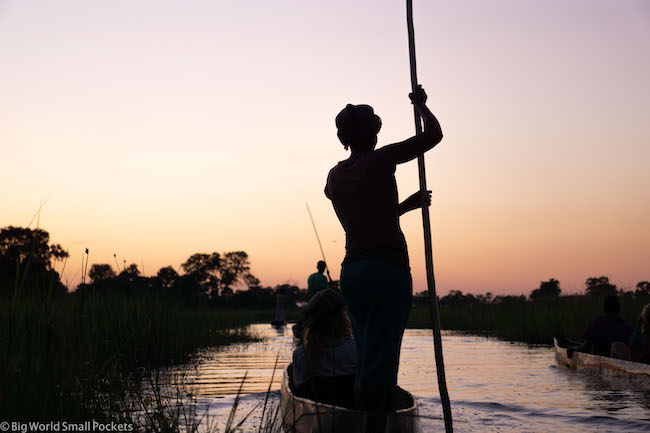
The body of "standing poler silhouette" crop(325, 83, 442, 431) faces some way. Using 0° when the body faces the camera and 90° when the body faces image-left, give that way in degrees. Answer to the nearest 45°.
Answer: approximately 225°

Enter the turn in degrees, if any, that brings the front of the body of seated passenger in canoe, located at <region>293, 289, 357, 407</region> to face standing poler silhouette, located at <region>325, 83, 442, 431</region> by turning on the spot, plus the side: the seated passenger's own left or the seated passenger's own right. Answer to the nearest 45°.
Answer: approximately 180°

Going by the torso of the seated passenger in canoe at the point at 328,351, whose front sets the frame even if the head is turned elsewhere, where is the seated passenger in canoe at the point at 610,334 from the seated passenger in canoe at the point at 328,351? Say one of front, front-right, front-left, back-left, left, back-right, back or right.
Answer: front-right

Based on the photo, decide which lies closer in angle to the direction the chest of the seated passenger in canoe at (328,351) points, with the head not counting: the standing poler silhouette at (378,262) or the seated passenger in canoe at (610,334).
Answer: the seated passenger in canoe

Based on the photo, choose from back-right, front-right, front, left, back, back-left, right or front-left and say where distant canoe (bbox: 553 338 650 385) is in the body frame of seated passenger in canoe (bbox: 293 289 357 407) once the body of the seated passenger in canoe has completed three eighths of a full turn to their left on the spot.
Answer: back

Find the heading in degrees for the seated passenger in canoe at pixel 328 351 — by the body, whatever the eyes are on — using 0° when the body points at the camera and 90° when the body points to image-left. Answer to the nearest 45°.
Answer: approximately 180°

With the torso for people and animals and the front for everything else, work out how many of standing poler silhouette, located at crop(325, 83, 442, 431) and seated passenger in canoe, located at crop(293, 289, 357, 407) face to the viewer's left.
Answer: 0
